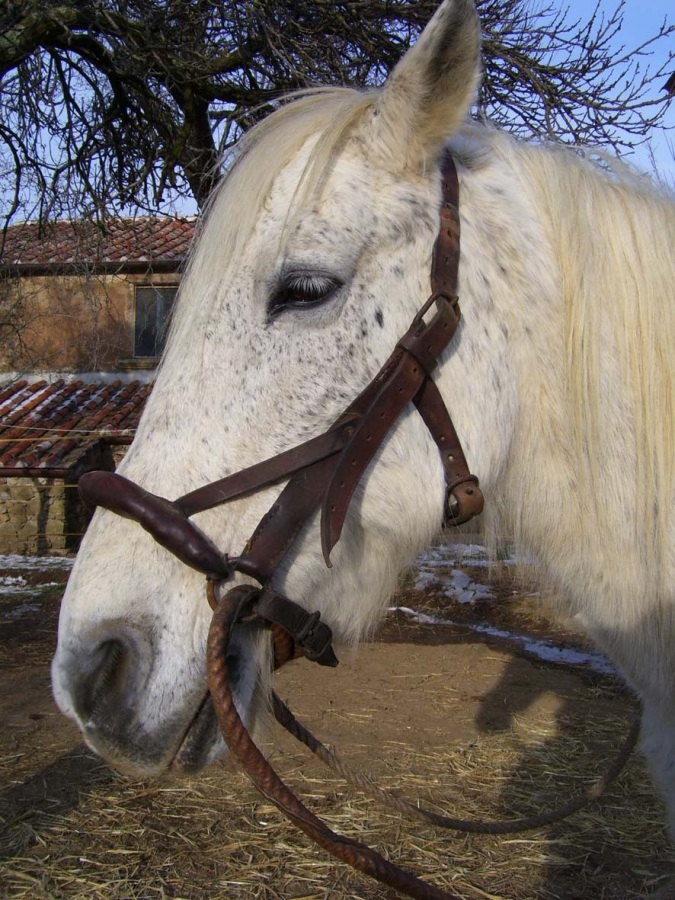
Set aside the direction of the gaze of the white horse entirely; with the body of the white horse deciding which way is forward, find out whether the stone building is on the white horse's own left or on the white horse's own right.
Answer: on the white horse's own right

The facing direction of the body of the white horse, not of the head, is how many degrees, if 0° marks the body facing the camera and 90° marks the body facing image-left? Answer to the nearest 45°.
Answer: approximately 90°
